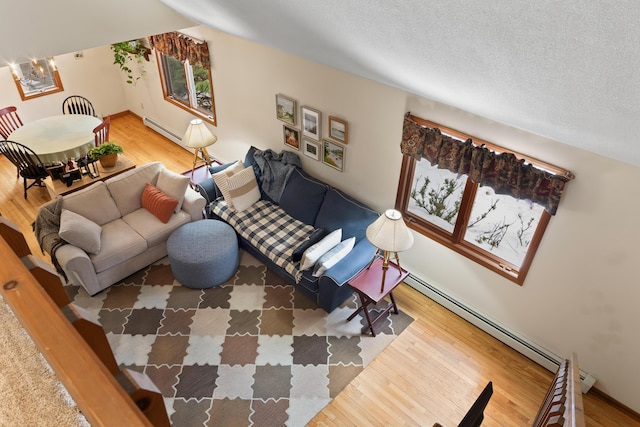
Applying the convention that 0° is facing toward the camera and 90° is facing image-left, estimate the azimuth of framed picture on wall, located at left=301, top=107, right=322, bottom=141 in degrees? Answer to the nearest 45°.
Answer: approximately 45°

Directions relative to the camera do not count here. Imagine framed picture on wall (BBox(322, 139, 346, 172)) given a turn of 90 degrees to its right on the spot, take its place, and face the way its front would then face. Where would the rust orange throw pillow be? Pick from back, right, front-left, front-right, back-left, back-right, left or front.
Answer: front-left

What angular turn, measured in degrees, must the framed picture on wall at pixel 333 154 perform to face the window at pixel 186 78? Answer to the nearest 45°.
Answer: approximately 90° to its right

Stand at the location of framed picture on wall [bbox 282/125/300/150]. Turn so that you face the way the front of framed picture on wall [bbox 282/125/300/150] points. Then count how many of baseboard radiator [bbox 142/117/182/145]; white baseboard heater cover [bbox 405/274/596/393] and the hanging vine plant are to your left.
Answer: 1

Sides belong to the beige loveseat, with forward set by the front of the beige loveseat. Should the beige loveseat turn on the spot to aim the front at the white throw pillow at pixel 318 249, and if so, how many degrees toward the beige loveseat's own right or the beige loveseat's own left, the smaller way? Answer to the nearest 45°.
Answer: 0° — it already faces it

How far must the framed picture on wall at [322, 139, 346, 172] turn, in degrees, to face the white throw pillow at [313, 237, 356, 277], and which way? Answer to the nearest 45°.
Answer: approximately 45° to its left

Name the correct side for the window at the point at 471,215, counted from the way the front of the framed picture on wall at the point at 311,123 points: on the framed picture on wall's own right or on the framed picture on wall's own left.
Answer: on the framed picture on wall's own left

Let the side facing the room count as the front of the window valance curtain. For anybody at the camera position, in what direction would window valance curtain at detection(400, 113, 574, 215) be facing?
facing the viewer and to the left of the viewer

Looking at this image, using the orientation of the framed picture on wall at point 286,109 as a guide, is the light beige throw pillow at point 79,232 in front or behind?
in front

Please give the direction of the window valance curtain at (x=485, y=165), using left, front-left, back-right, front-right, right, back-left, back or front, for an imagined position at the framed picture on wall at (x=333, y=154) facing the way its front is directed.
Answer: left

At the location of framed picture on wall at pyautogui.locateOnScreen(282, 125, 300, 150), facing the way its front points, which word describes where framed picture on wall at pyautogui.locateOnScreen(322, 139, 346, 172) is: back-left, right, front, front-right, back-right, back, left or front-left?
left

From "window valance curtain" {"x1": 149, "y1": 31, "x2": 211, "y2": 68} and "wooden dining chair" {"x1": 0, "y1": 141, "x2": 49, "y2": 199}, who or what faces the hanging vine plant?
the wooden dining chair
